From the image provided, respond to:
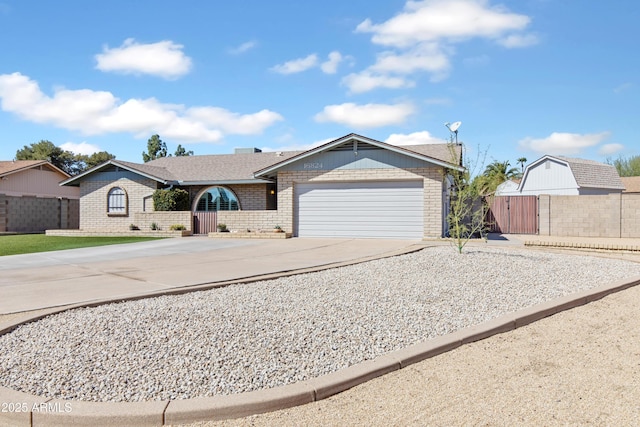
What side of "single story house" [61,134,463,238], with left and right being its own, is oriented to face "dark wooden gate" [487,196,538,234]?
left

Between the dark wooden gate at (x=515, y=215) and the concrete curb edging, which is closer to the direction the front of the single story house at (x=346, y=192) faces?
the concrete curb edging

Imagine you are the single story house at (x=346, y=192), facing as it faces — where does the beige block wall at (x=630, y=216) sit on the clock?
The beige block wall is roughly at 9 o'clock from the single story house.

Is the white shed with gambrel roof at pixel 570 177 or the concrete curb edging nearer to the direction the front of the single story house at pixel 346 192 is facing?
the concrete curb edging

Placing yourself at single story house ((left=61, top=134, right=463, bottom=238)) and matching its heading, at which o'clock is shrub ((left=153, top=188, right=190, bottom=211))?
The shrub is roughly at 2 o'clock from the single story house.

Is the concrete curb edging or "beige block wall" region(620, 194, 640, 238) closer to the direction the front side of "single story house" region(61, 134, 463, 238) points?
the concrete curb edging

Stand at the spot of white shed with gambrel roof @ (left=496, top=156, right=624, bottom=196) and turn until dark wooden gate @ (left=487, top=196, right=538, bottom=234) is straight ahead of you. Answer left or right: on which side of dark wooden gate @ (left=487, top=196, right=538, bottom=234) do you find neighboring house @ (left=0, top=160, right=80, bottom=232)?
right

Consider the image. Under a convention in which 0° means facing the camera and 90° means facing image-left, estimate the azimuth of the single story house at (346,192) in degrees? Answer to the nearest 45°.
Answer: approximately 0°

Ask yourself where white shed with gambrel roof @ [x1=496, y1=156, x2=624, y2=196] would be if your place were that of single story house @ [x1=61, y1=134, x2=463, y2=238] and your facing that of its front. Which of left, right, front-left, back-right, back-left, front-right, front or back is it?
back-left
